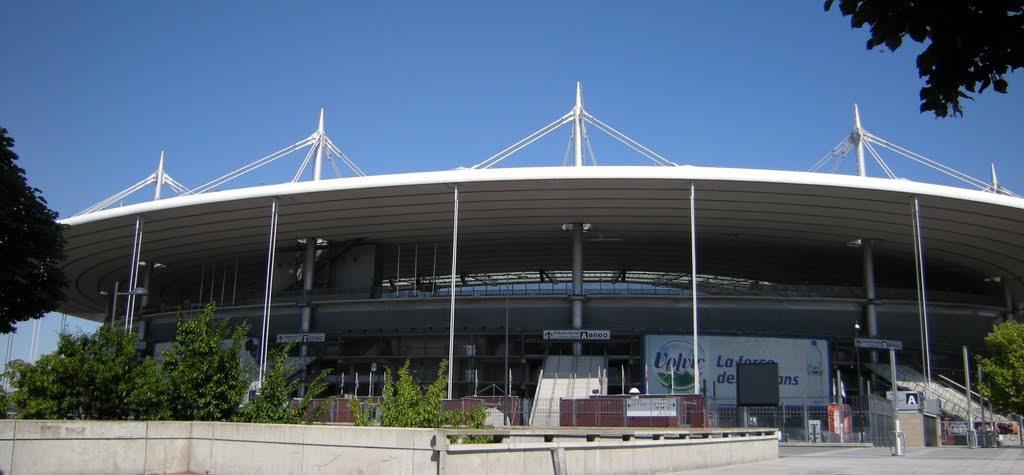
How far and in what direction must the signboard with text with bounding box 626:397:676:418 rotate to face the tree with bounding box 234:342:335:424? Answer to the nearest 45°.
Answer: approximately 45° to its right

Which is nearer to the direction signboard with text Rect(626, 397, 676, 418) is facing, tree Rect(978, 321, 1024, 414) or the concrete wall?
the concrete wall

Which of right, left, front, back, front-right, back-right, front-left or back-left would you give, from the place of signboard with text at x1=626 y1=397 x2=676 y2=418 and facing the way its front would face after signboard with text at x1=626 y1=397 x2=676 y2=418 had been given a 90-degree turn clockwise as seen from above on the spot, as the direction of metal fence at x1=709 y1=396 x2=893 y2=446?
back-right

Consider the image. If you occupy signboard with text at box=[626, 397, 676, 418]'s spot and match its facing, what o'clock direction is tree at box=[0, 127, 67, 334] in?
The tree is roughly at 2 o'clock from the signboard with text.

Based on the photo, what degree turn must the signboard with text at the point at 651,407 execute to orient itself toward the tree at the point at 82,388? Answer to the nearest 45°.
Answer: approximately 45° to its right

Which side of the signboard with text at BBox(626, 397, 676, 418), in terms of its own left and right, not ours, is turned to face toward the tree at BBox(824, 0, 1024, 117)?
front

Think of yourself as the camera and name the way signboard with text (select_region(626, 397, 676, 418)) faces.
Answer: facing the viewer

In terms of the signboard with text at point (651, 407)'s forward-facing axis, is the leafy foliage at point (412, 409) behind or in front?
in front
